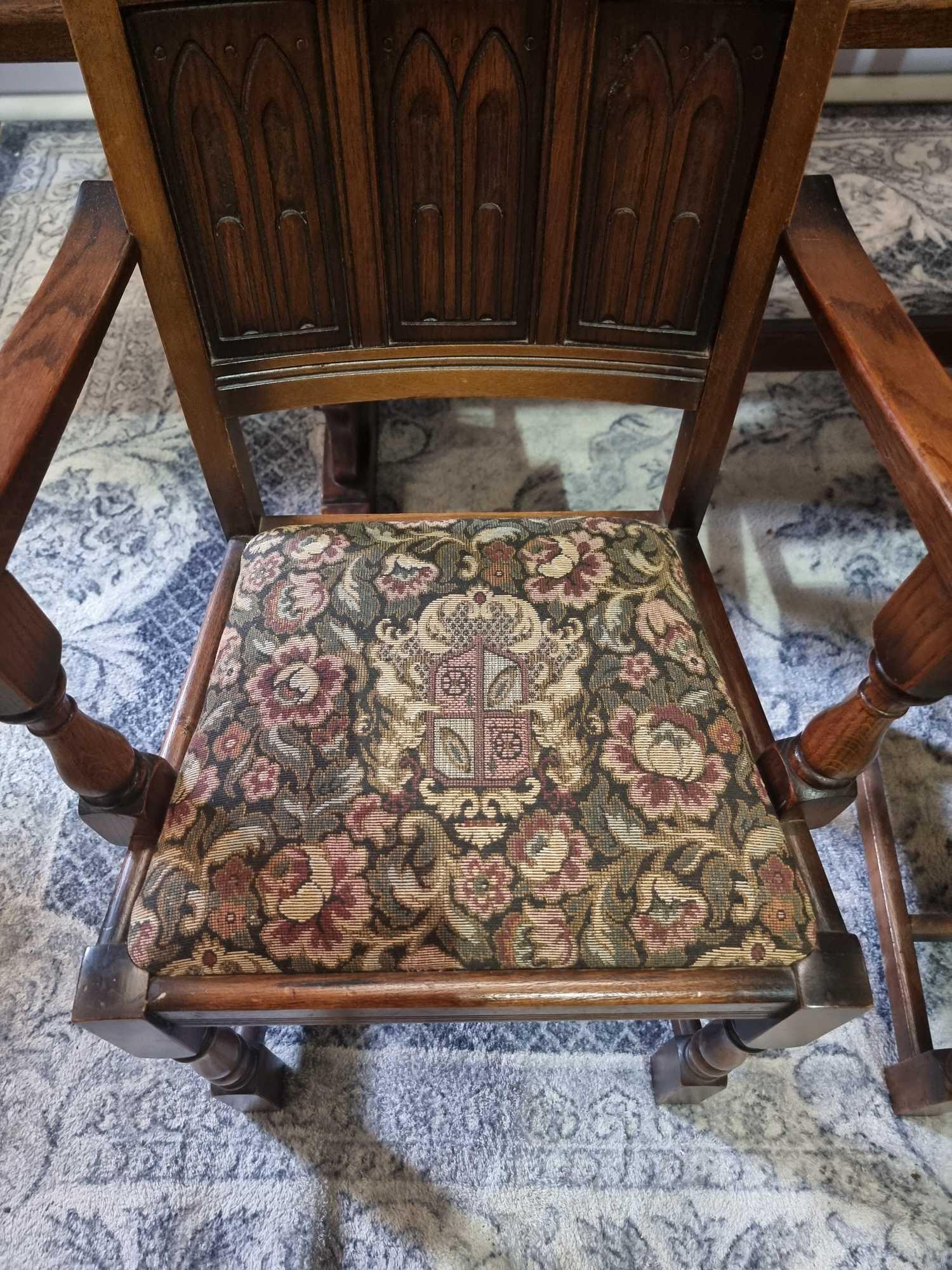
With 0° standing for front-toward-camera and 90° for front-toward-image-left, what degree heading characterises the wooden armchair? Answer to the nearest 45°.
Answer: approximately 0°
